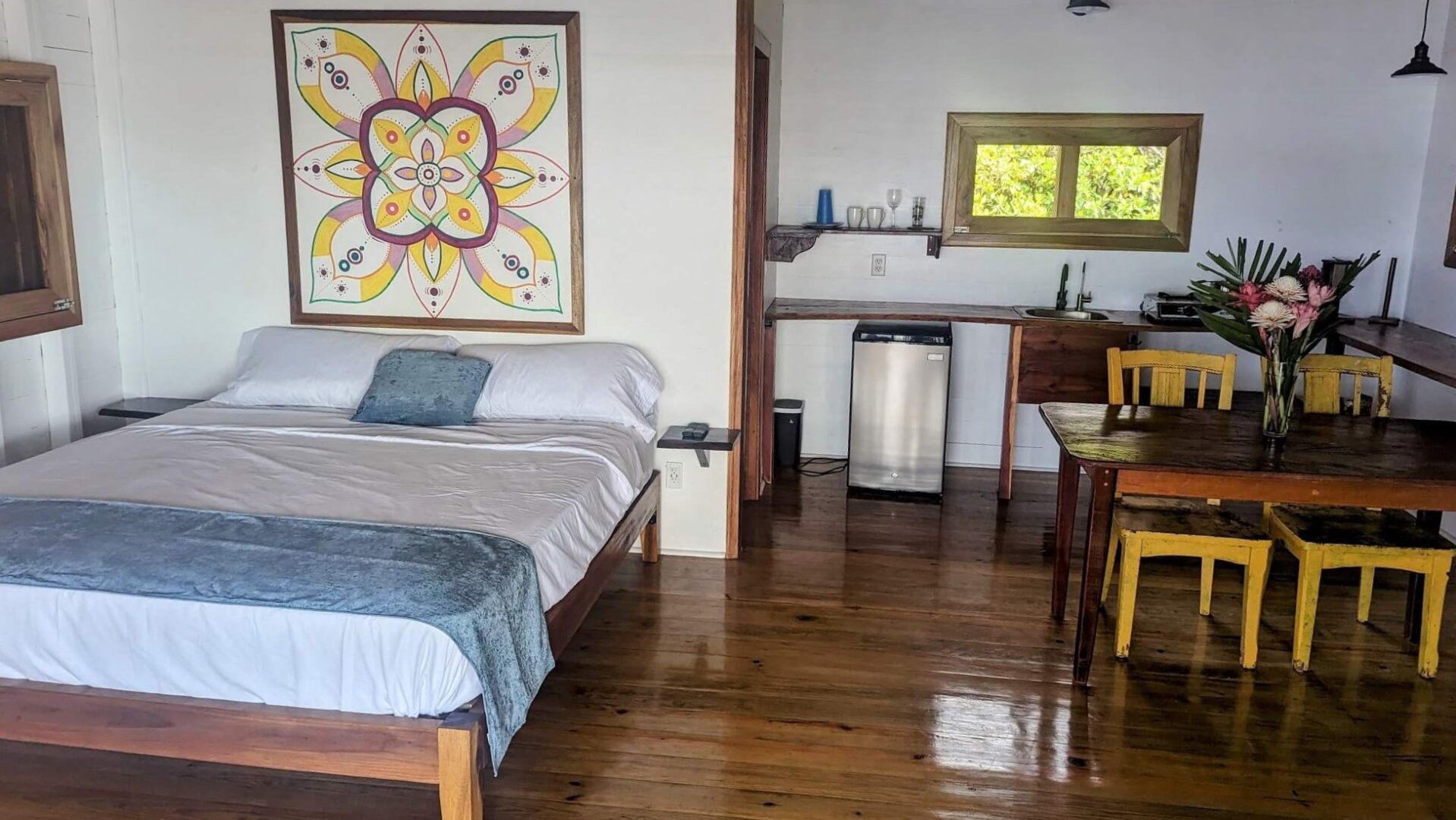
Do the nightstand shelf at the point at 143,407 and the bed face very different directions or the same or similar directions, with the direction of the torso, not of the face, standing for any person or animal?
same or similar directions

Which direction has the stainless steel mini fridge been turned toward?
toward the camera

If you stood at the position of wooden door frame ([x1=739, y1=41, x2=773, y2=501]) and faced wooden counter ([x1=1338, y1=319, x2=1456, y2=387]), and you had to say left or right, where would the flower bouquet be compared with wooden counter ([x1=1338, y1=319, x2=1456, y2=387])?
right

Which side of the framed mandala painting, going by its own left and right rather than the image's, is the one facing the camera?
front

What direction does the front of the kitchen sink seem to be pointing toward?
toward the camera

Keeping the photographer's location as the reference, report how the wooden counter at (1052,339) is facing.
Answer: facing the viewer

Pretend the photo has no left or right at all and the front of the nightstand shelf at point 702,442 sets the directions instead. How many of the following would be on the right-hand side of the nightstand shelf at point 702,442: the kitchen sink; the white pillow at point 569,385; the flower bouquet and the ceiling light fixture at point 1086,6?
1

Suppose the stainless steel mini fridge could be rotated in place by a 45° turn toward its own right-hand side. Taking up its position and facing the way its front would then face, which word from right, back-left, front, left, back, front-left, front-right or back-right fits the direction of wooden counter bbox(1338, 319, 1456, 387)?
back-left

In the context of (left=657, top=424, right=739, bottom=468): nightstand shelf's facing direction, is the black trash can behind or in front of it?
behind

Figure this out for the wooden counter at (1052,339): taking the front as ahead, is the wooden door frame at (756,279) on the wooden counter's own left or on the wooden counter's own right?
on the wooden counter's own right

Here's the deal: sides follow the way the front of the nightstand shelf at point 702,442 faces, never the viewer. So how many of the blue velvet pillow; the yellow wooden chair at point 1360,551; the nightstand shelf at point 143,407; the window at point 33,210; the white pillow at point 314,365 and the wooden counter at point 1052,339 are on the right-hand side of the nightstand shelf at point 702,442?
4

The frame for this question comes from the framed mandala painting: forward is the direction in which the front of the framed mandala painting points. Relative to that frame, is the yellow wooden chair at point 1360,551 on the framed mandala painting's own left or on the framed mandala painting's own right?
on the framed mandala painting's own left

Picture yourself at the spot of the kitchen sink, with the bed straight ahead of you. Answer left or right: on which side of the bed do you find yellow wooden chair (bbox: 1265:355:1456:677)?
left

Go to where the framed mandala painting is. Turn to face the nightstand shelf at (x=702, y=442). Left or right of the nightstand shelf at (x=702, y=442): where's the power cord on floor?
left
